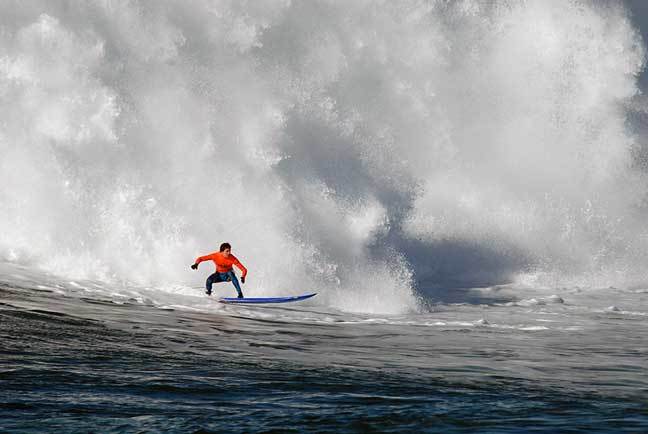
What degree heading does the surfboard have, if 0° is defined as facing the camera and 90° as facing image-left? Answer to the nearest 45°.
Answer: approximately 270°
